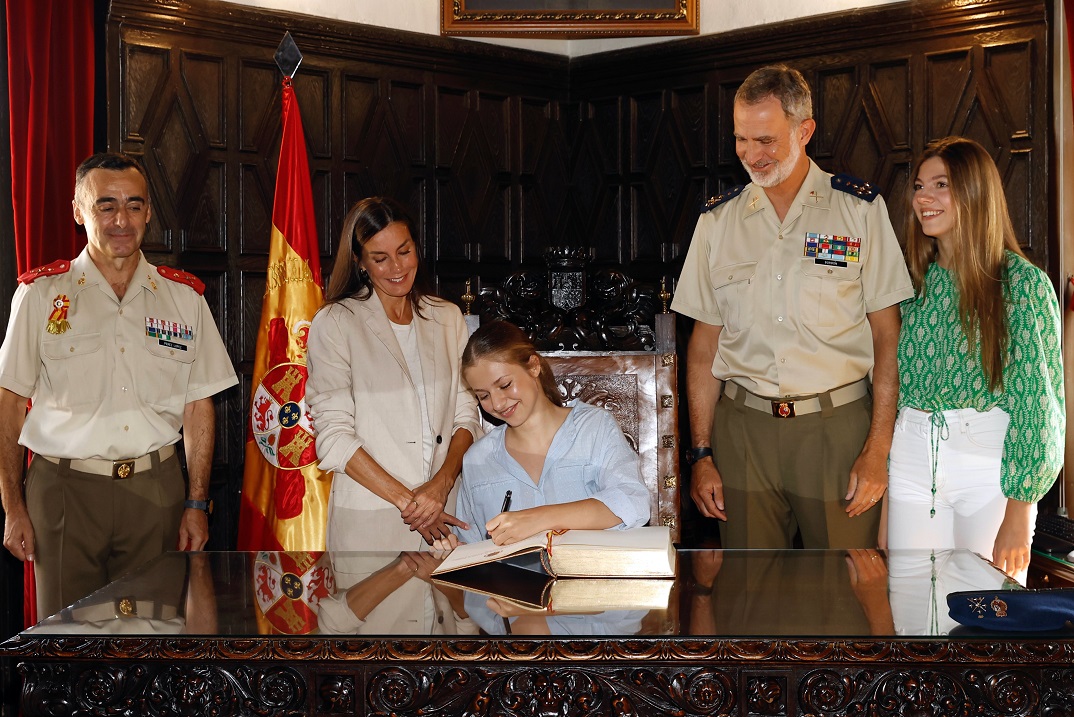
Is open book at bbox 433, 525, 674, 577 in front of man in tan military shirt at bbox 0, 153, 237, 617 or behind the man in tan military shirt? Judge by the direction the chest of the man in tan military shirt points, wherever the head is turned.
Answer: in front

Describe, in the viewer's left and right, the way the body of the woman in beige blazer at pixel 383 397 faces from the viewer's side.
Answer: facing the viewer and to the right of the viewer

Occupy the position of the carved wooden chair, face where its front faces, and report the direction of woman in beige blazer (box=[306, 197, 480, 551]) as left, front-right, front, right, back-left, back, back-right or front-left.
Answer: front-right

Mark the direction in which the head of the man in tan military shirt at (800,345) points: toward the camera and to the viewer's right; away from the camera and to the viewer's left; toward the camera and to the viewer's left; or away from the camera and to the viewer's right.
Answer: toward the camera and to the viewer's left

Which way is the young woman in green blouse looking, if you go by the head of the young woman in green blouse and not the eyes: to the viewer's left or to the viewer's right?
to the viewer's left

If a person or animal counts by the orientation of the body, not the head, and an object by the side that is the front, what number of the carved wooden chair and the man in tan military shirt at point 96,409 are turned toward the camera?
2

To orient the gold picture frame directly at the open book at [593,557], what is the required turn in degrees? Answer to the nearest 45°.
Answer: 0° — it already faces it

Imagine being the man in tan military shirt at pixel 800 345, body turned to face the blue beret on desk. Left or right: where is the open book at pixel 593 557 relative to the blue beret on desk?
right
